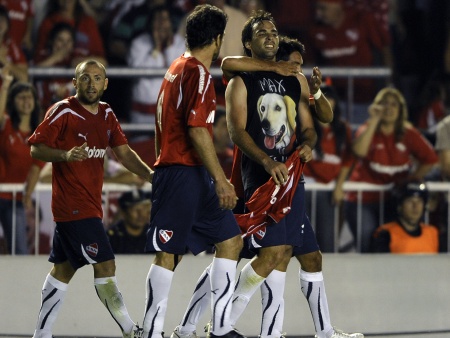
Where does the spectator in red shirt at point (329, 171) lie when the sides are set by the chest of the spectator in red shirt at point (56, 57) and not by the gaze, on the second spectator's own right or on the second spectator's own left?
on the second spectator's own left

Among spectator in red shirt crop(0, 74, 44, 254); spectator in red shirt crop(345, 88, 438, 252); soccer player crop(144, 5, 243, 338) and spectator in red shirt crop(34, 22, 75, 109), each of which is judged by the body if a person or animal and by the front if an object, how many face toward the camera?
3

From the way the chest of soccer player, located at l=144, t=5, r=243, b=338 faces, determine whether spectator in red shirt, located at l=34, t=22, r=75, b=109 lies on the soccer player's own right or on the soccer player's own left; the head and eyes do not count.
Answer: on the soccer player's own left

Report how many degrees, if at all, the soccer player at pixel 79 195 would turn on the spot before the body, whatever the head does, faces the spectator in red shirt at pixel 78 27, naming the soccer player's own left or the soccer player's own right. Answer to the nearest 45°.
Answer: approximately 135° to the soccer player's own left

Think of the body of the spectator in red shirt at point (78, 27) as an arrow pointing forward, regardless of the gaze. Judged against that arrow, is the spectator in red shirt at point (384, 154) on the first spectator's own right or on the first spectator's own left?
on the first spectator's own left

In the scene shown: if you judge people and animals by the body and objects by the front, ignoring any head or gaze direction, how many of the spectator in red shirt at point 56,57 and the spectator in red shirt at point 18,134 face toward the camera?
2

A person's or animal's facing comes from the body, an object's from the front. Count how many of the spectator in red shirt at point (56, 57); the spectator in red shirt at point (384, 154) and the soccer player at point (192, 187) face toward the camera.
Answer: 2
